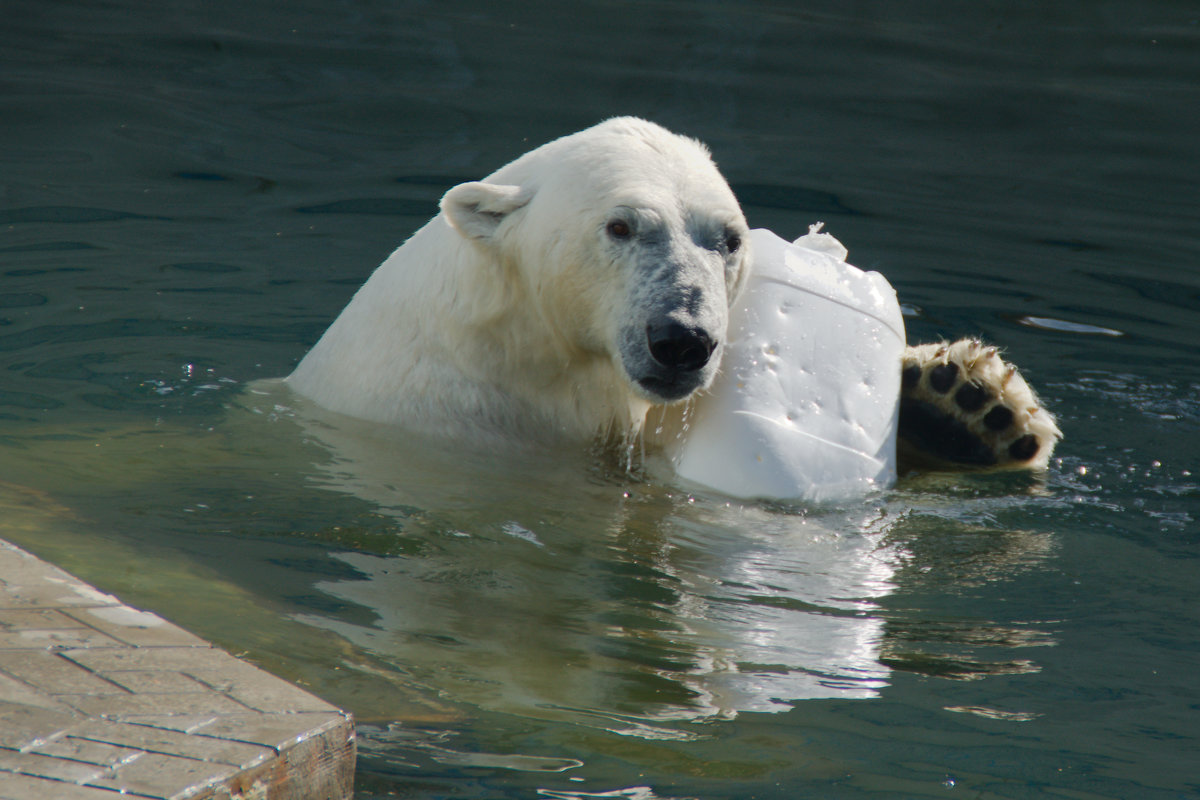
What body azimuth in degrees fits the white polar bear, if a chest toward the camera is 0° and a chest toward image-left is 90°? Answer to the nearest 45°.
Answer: approximately 315°
